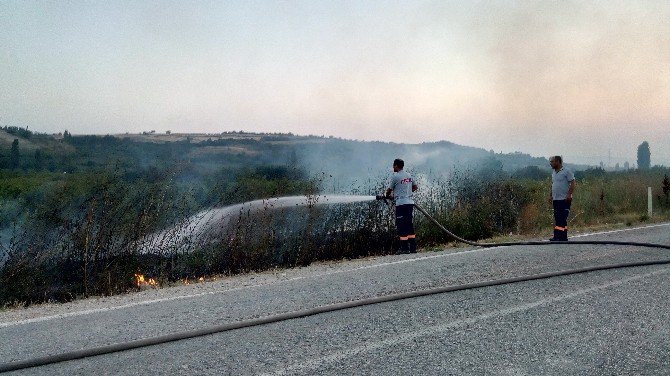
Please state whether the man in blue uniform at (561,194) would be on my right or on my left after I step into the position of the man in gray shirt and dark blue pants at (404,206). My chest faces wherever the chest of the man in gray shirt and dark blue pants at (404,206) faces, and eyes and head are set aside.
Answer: on my right

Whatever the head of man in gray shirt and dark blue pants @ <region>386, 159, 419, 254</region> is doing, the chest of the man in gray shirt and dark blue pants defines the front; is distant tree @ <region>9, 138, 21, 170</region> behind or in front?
in front

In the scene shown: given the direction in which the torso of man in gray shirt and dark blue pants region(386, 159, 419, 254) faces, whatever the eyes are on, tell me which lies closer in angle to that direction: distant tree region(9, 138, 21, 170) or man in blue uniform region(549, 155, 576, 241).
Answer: the distant tree

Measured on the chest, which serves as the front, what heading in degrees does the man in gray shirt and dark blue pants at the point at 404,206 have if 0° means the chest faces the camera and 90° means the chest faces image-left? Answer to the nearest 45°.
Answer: approximately 135°
